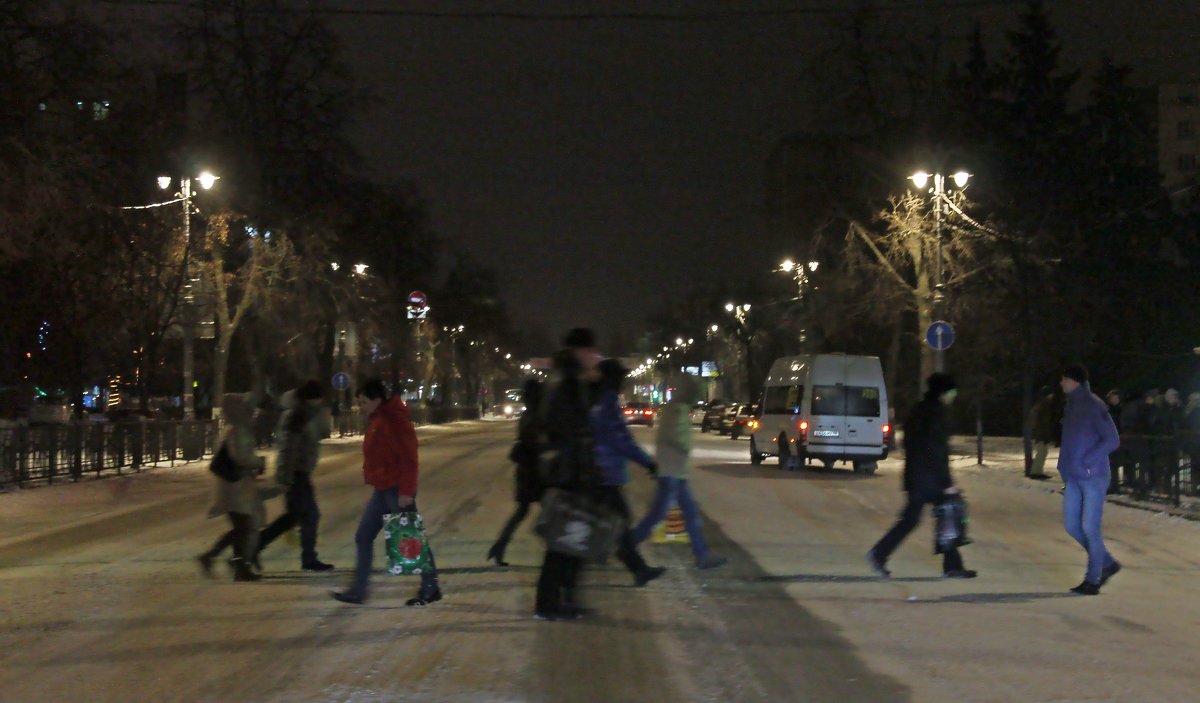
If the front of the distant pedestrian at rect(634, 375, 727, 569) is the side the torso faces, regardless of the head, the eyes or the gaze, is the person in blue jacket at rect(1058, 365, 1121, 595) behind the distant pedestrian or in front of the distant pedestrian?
in front

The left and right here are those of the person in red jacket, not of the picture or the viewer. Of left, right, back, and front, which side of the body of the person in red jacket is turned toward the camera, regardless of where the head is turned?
left

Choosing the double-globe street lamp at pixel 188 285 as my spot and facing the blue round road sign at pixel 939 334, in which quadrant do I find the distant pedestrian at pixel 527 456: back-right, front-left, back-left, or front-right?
front-right

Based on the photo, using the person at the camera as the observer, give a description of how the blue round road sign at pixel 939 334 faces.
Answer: facing the viewer

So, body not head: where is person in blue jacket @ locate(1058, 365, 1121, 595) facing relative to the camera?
to the viewer's left

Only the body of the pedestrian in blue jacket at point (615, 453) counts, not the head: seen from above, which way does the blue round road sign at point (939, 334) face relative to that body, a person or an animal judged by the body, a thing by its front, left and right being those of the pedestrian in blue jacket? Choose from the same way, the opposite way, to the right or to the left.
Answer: to the right

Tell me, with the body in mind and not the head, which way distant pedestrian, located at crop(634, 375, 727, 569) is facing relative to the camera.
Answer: to the viewer's right
